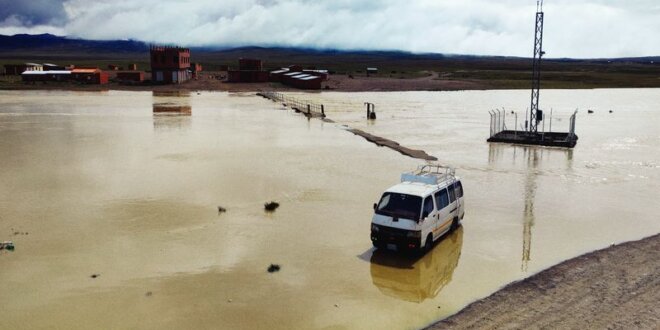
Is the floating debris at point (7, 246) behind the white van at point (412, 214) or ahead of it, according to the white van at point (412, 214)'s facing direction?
ahead

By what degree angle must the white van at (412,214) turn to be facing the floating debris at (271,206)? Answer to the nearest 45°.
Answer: approximately 90° to its right

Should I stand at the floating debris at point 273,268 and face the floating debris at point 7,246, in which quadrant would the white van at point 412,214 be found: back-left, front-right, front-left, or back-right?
back-right

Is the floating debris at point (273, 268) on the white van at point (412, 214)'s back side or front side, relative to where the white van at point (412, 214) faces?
on the front side

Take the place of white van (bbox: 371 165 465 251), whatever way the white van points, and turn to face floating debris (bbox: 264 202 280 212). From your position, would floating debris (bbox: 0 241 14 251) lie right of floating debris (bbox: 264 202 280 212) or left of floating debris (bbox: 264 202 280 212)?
left
